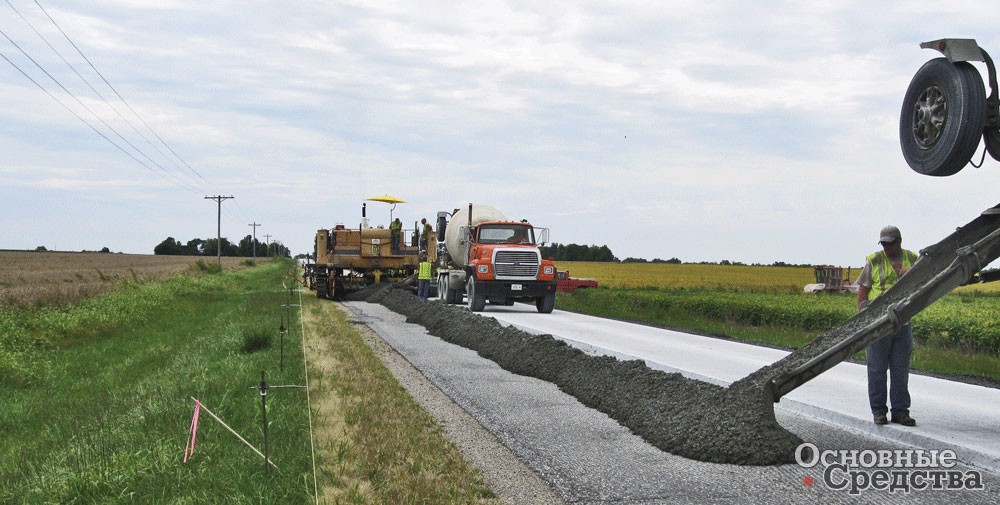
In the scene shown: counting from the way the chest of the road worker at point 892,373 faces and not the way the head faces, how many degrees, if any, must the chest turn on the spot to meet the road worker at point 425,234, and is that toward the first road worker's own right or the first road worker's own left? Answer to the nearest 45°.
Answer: approximately 135° to the first road worker's own right

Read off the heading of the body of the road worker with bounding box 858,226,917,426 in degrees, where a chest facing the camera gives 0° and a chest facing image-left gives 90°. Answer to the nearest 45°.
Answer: approximately 0°

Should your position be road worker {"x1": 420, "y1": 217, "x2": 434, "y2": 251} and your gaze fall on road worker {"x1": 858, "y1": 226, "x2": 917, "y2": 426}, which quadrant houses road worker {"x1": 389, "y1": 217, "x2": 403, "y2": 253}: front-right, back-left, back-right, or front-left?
back-right

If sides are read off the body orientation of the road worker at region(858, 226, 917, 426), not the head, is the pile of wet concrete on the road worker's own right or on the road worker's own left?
on the road worker's own right

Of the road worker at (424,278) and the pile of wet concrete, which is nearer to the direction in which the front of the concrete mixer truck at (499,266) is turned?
the pile of wet concrete

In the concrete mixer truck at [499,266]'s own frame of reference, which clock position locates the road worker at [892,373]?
The road worker is roughly at 1 o'clock from the concrete mixer truck.

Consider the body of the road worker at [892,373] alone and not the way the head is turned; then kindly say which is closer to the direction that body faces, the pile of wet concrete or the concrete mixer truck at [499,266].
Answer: the pile of wet concrete

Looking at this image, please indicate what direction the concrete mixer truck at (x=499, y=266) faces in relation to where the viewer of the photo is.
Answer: facing the viewer and to the right of the viewer

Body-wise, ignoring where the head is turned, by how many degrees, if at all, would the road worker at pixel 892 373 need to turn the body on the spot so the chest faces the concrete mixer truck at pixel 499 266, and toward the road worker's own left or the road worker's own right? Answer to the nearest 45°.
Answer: approximately 135° to the road worker's own right

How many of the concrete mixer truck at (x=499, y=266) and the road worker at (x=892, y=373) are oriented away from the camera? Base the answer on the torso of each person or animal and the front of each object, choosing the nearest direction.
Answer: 0
